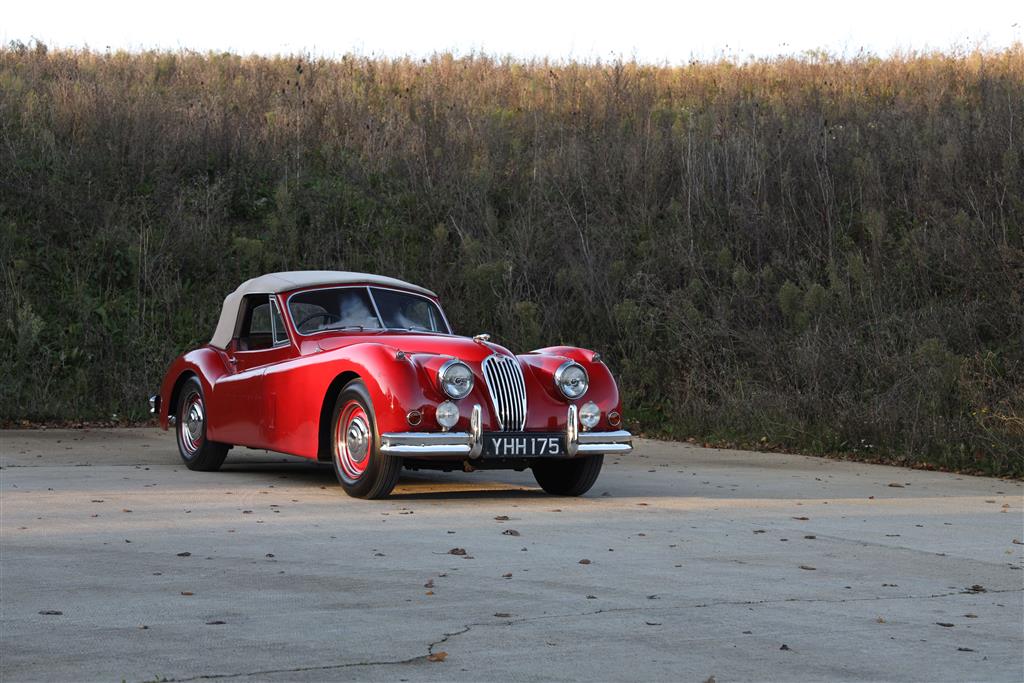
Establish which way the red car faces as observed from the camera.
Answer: facing the viewer and to the right of the viewer
